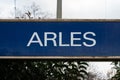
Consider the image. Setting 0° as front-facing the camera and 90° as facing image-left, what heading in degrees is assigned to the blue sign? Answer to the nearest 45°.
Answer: approximately 0°
